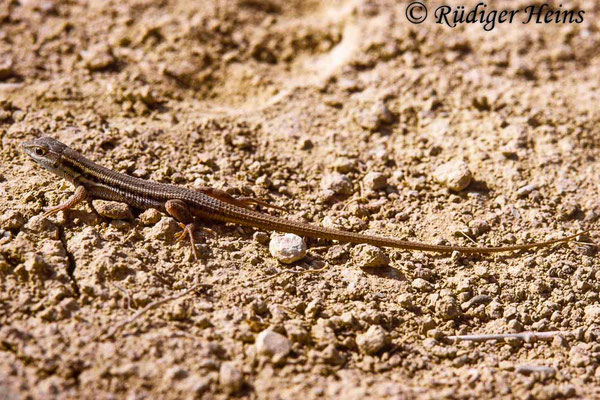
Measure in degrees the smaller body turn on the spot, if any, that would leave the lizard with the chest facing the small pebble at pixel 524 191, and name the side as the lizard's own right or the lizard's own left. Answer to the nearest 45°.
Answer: approximately 180°

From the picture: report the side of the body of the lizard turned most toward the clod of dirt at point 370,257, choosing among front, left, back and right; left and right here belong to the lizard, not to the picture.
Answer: back

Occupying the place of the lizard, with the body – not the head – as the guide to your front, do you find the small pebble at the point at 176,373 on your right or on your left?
on your left

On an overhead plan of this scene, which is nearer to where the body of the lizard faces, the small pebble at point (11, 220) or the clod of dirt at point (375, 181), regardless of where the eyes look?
the small pebble

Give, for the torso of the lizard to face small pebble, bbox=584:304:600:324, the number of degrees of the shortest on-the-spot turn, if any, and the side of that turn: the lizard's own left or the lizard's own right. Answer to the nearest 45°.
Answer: approximately 180°

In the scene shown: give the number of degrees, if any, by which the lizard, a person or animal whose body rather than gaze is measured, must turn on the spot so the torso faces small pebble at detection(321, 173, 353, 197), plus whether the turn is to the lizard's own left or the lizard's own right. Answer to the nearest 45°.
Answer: approximately 135° to the lizard's own right

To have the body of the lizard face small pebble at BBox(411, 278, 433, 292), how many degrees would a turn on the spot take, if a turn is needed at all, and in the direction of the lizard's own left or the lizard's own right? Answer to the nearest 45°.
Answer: approximately 180°

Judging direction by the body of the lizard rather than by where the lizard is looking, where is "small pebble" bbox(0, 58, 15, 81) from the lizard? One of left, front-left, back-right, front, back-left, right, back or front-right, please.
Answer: front-right

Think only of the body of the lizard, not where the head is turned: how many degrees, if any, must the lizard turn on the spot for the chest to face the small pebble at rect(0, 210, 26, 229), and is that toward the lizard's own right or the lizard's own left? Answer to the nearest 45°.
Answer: approximately 45° to the lizard's own left

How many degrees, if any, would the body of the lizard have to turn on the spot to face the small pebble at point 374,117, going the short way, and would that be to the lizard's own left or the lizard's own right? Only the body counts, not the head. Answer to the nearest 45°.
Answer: approximately 135° to the lizard's own right

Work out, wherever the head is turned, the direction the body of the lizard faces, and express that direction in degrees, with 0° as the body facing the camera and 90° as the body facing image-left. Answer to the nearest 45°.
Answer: approximately 90°
